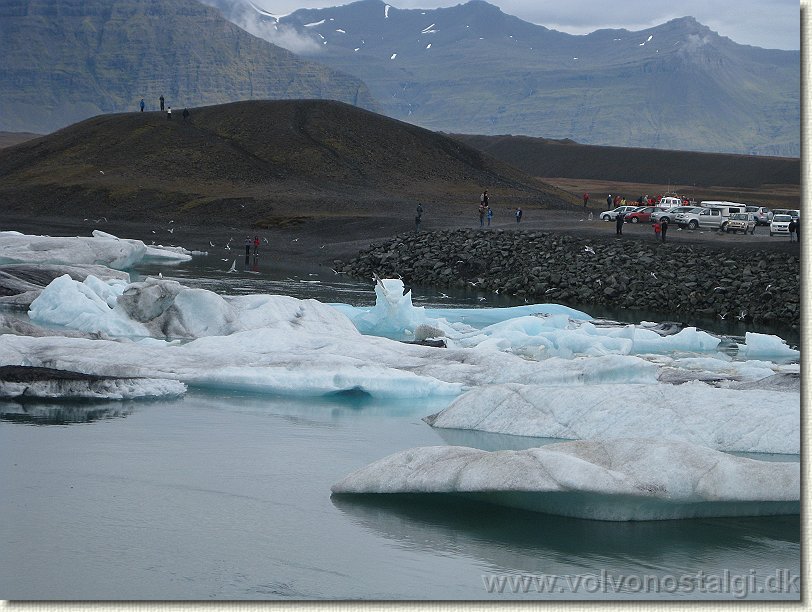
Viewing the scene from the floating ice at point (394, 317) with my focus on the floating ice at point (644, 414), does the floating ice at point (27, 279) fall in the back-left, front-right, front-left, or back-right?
back-right

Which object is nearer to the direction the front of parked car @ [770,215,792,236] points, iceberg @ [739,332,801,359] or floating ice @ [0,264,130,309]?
the iceberg

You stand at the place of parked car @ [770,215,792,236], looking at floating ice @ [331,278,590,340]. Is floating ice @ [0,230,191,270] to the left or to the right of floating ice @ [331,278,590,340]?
right

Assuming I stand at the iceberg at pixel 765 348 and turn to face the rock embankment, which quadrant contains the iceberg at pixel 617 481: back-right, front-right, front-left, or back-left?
back-left

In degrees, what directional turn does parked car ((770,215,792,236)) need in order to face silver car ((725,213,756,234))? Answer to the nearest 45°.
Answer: approximately 135° to its right

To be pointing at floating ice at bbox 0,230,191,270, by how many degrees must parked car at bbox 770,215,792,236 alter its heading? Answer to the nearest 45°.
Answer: approximately 45° to its right

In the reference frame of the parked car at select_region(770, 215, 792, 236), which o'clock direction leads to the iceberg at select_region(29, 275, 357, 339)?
The iceberg is roughly at 1 o'clock from the parked car.

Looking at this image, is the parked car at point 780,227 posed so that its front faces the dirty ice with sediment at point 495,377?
yes

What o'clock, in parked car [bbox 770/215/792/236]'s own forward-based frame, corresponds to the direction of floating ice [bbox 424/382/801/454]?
The floating ice is roughly at 12 o'clock from the parked car.

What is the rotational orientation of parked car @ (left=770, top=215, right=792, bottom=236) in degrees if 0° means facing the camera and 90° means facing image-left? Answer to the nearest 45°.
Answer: approximately 0°

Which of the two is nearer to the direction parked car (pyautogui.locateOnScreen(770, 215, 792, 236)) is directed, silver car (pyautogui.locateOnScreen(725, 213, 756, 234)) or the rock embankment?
the rock embankment
